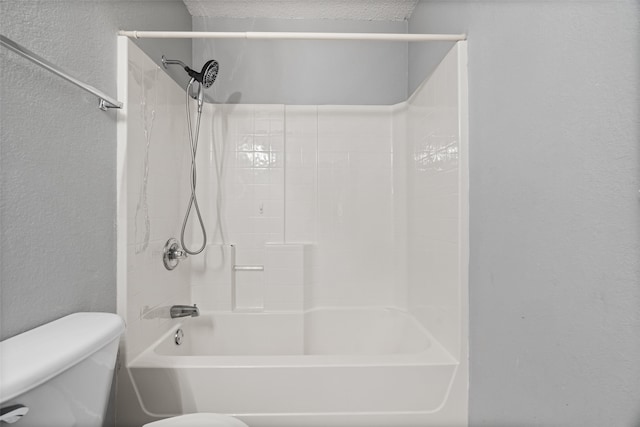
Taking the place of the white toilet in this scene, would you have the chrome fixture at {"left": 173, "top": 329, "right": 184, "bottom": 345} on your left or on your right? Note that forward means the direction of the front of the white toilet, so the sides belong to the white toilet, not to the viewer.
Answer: on your left

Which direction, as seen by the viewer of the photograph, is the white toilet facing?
facing the viewer and to the right of the viewer

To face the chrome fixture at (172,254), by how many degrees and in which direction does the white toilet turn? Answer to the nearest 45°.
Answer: approximately 90° to its left
